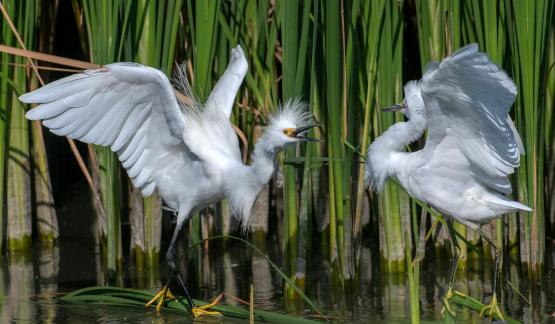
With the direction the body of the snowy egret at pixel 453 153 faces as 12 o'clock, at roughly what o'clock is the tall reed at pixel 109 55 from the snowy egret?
The tall reed is roughly at 12 o'clock from the snowy egret.

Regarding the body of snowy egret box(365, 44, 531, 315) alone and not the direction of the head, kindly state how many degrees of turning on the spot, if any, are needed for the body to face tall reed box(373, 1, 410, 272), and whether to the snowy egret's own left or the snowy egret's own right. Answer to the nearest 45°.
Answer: approximately 45° to the snowy egret's own right

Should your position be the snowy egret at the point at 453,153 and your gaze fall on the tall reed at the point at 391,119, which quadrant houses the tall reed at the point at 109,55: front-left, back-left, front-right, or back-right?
front-left

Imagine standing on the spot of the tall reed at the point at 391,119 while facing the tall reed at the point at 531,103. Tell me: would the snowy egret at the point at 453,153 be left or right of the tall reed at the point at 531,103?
right

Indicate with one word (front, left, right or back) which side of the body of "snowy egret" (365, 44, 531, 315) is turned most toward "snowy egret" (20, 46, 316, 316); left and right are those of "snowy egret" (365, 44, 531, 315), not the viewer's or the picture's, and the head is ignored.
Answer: front

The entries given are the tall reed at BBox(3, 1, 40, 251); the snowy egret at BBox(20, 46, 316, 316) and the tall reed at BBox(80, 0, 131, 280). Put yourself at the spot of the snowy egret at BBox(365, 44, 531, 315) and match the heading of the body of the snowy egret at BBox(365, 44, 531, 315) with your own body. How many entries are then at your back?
0

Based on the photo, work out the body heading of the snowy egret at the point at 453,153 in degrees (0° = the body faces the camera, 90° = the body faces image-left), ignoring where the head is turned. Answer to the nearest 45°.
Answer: approximately 90°

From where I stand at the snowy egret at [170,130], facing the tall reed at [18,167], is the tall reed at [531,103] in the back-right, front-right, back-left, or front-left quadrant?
back-right

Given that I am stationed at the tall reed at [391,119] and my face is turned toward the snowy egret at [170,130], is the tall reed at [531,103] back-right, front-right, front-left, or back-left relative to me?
back-left

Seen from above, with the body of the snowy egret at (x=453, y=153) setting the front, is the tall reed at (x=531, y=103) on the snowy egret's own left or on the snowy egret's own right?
on the snowy egret's own right
